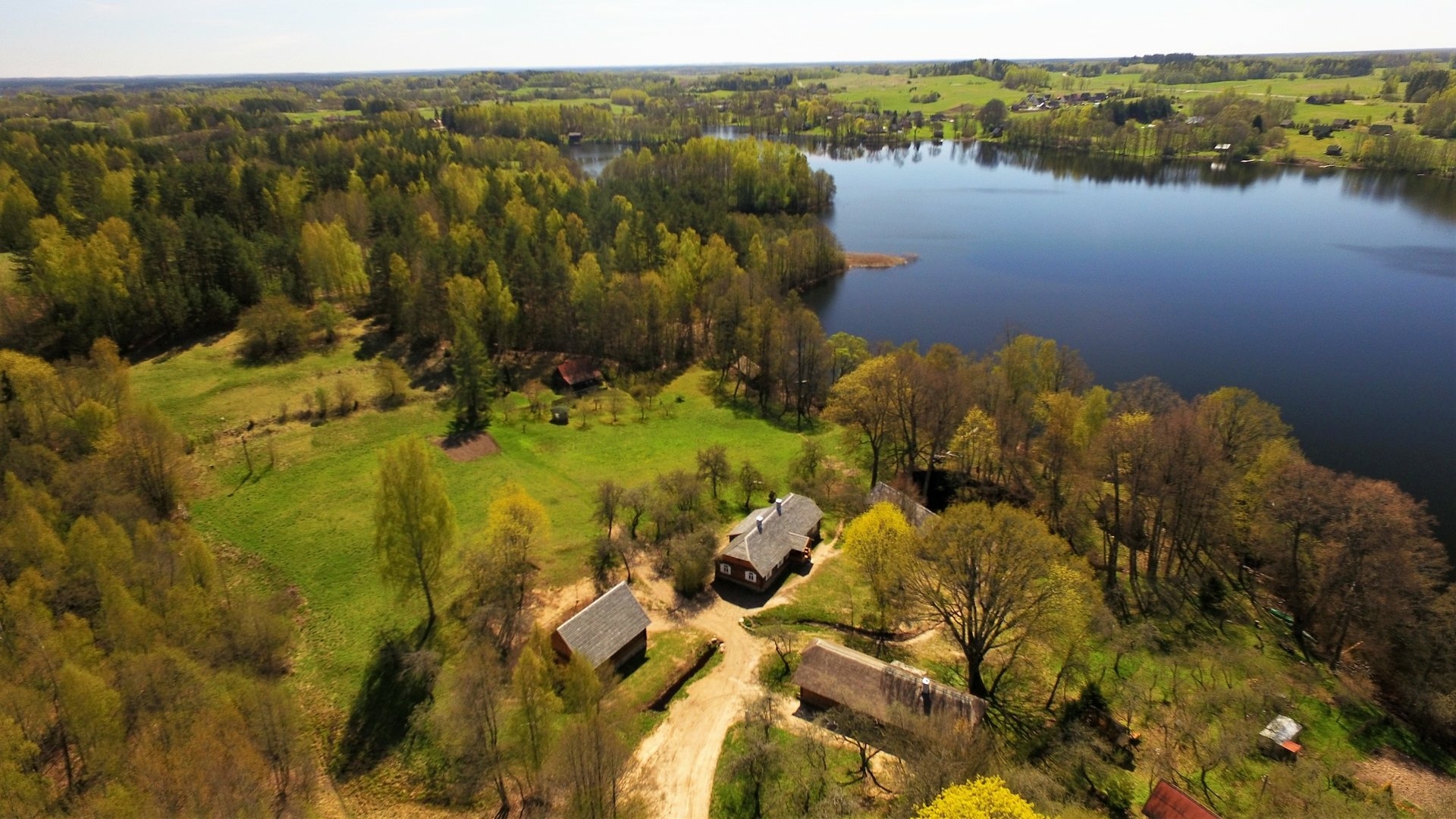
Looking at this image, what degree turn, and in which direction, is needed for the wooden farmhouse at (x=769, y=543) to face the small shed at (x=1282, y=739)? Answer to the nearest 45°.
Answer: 0° — it already faces it

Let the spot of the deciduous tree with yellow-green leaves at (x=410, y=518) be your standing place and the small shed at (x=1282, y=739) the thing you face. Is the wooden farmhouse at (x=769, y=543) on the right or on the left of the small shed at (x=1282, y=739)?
left

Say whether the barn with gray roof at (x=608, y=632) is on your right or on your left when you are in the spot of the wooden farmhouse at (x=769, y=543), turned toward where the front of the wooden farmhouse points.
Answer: on your right

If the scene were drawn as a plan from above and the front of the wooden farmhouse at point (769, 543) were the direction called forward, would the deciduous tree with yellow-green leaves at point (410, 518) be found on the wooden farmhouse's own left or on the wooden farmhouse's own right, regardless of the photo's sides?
on the wooden farmhouse's own right

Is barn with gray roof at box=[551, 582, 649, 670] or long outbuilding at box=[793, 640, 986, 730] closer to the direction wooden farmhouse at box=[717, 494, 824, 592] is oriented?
the long outbuilding

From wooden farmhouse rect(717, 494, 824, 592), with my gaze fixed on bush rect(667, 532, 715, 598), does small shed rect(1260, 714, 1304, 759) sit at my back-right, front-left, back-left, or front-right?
back-left

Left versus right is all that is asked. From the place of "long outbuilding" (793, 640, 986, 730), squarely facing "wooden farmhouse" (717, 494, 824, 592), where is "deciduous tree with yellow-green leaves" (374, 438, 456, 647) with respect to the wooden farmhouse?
left

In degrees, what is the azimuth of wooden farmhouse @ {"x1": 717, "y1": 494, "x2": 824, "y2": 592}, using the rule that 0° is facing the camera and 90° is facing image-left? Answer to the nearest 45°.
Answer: approximately 315°

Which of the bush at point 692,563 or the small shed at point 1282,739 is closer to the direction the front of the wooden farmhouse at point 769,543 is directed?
the small shed
